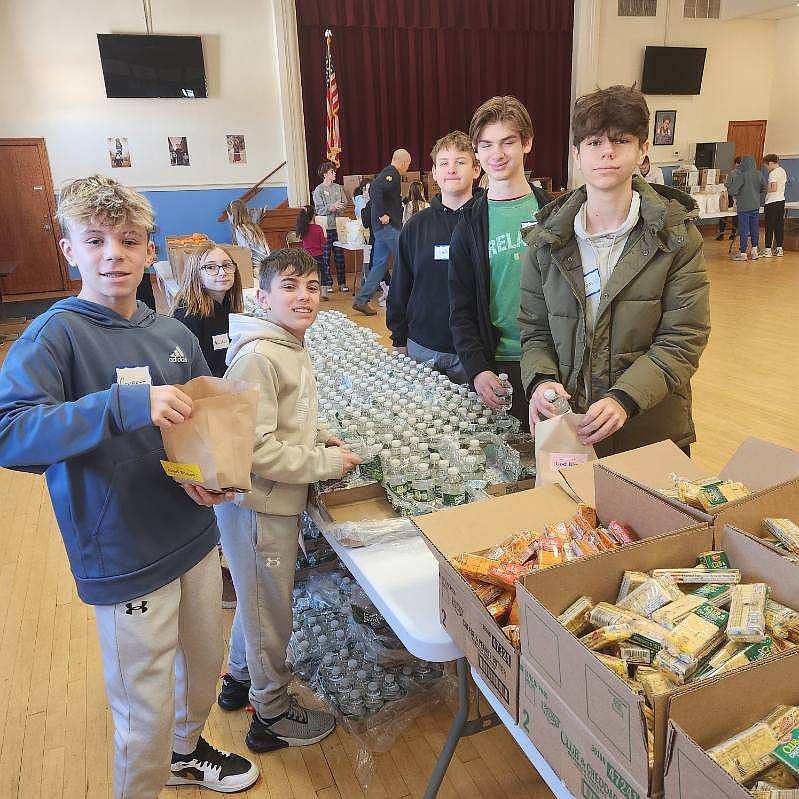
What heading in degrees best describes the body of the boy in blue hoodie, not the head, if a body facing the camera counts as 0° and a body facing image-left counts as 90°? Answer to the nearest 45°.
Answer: approximately 315°

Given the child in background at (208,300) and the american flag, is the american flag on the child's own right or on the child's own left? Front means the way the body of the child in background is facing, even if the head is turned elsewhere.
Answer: on the child's own left

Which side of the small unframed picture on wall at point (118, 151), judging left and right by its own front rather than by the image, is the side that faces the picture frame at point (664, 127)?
left

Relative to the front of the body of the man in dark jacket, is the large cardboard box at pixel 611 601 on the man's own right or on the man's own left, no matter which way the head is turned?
on the man's own right

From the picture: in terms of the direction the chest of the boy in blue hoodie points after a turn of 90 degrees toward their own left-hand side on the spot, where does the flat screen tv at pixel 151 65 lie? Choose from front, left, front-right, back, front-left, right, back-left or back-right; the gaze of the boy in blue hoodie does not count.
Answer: front-left

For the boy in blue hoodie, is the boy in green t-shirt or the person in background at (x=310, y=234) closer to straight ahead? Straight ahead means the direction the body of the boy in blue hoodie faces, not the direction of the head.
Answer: the boy in green t-shirt
